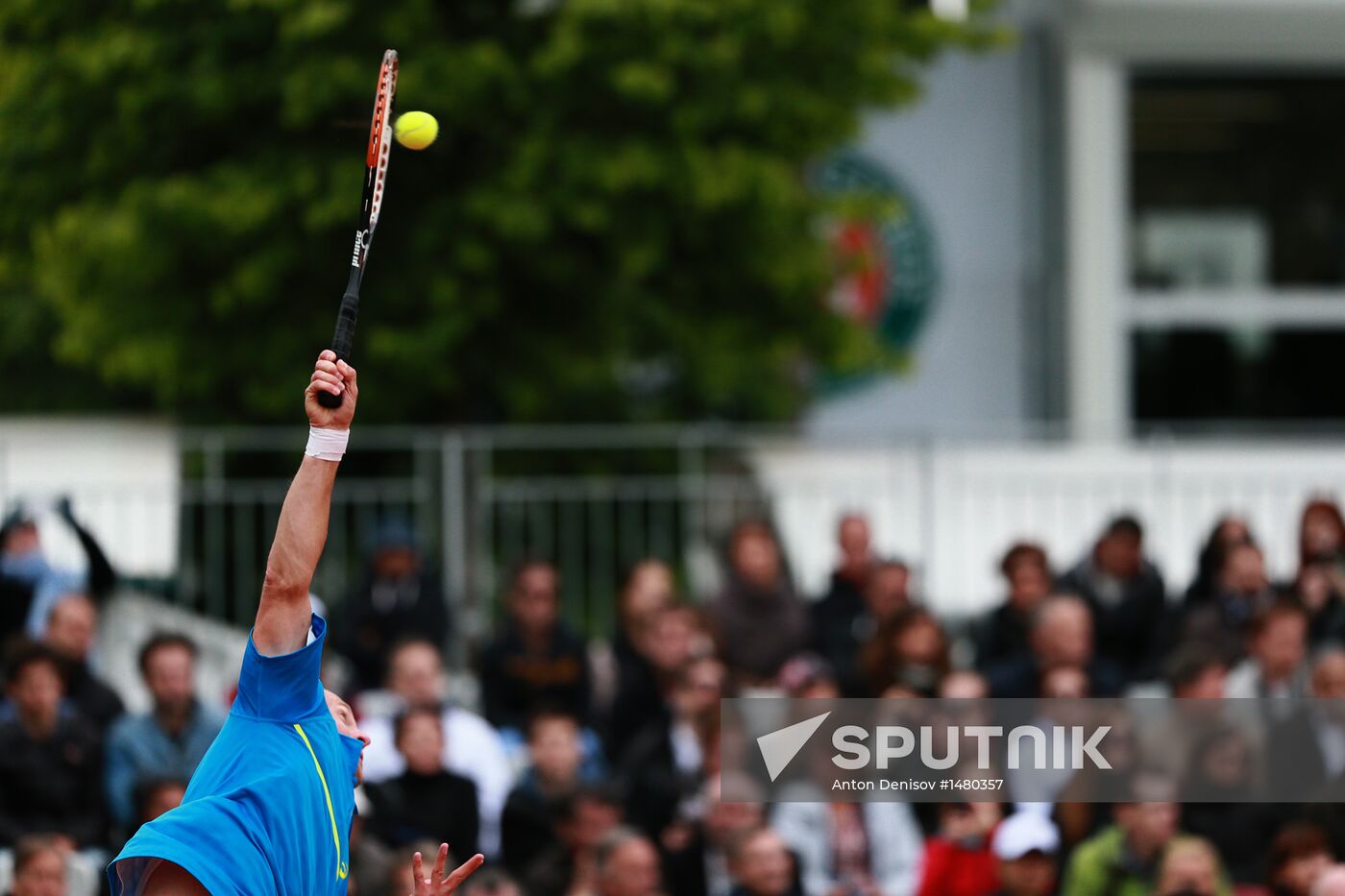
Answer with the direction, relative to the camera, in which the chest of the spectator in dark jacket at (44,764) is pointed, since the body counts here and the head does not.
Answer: toward the camera

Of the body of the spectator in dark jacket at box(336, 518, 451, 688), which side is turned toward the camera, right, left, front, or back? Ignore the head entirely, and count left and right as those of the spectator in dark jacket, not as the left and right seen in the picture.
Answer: front

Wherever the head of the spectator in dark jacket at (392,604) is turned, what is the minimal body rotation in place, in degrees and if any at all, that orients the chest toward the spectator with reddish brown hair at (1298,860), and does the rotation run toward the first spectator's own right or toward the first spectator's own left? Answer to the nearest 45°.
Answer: approximately 45° to the first spectator's own left

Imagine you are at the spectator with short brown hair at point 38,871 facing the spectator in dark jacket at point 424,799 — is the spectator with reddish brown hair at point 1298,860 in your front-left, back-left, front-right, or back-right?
front-right

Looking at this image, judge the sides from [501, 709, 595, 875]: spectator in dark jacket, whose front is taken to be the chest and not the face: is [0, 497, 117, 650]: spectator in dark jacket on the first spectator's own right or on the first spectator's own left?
on the first spectator's own right

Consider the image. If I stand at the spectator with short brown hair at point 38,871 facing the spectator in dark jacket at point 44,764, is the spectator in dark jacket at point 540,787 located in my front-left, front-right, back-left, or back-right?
front-right

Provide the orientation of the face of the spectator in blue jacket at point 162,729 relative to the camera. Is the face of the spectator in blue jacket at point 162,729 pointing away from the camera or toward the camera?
toward the camera

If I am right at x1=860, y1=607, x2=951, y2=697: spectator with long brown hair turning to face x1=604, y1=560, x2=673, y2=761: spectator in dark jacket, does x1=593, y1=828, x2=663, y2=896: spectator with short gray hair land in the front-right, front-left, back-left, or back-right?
front-left

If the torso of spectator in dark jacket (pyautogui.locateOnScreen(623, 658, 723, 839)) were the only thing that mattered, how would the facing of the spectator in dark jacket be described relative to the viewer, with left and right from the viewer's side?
facing the viewer and to the right of the viewer

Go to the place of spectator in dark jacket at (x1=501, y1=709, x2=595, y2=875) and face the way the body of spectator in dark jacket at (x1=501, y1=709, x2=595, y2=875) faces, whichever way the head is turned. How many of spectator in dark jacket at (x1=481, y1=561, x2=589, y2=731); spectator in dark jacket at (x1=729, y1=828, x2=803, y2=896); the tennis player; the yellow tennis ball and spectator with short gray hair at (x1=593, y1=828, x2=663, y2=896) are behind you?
1

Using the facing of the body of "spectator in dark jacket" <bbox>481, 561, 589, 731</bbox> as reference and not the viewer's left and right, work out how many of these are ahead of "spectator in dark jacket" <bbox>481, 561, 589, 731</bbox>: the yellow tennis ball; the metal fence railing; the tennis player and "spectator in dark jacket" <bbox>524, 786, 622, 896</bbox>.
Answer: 3

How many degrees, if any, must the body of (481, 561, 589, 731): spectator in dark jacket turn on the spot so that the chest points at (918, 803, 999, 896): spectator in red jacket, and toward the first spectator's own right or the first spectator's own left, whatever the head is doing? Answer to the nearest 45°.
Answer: approximately 45° to the first spectator's own left

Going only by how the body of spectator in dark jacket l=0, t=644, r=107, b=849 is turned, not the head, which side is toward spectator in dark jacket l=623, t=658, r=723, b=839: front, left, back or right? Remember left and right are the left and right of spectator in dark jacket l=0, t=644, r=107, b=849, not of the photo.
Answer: left

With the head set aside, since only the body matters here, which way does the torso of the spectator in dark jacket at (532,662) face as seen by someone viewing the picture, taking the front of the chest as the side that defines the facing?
toward the camera

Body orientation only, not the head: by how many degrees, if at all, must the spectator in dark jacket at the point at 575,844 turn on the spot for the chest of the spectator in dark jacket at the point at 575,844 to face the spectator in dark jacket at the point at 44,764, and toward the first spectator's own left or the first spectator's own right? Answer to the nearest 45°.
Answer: approximately 135° to the first spectator's own right

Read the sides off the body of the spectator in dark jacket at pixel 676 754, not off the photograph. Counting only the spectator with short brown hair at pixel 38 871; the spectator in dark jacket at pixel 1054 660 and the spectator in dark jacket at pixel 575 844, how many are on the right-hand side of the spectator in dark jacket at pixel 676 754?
2

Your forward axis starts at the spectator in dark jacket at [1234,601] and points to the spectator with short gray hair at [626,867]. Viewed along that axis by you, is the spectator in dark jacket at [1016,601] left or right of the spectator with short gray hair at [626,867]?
right
